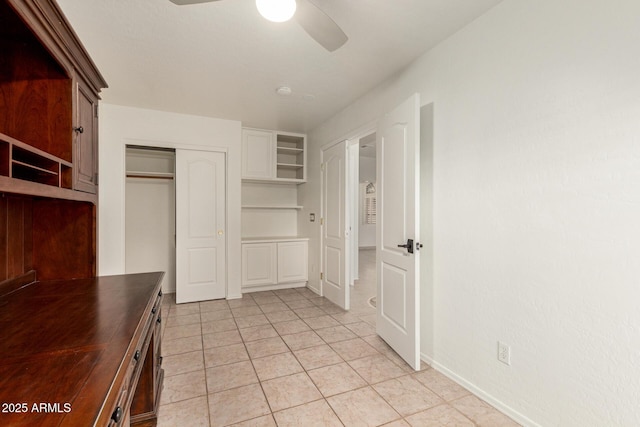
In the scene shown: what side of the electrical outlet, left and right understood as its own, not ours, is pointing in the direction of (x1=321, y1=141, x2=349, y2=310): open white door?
right

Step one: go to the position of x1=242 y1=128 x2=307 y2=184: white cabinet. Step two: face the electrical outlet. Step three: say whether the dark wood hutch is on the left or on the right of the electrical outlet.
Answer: right

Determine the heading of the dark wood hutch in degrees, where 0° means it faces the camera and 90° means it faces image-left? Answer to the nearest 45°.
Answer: approximately 270°

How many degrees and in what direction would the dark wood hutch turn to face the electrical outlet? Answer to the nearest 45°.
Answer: approximately 45° to its right

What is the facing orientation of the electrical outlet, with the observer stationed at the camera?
facing the viewer and to the left of the viewer

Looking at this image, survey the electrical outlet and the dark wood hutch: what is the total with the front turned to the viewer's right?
1

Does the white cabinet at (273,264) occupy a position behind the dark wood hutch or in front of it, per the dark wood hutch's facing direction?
in front
